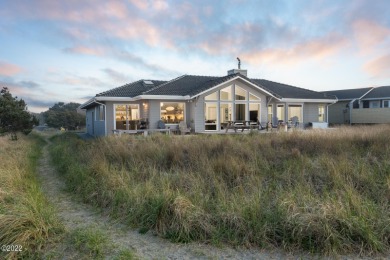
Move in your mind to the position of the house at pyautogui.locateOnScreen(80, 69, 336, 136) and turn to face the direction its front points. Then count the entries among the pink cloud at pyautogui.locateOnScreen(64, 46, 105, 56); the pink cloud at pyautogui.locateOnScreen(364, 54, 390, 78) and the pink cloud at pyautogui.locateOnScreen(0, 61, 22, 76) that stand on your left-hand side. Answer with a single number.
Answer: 1

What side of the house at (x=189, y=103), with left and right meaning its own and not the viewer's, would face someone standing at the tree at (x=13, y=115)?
right

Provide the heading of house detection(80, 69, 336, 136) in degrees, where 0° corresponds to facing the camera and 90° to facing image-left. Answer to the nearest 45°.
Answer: approximately 0°

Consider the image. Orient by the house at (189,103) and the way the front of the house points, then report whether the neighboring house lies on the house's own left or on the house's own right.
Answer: on the house's own left
